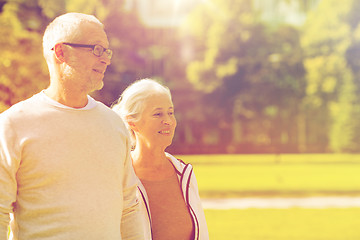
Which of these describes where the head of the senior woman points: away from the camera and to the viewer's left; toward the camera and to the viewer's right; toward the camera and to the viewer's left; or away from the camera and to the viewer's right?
toward the camera and to the viewer's right

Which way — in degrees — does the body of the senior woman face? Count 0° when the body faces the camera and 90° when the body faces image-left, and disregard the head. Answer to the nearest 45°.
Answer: approximately 315°
